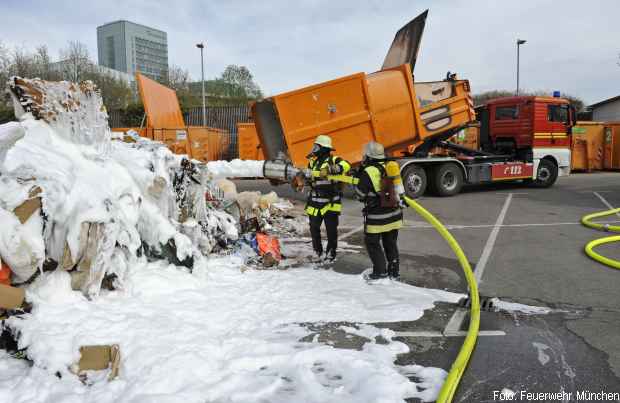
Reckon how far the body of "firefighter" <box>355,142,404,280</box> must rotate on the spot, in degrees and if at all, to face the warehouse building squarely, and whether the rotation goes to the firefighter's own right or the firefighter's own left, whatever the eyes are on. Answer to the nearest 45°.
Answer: approximately 90° to the firefighter's own right

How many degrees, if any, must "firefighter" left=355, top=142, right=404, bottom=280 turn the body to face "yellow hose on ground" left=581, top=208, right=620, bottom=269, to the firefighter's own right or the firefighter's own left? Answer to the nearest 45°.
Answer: approximately 90° to the firefighter's own right

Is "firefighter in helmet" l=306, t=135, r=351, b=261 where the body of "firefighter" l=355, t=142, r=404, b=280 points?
yes

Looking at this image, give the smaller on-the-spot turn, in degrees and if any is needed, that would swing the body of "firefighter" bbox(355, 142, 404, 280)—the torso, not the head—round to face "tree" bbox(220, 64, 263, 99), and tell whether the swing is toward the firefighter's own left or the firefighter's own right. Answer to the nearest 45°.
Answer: approximately 45° to the firefighter's own right

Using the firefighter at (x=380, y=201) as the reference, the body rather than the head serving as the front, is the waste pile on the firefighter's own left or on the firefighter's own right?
on the firefighter's own left

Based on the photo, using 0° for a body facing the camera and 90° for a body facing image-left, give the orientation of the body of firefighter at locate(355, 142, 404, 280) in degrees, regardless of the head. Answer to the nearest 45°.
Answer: approximately 135°

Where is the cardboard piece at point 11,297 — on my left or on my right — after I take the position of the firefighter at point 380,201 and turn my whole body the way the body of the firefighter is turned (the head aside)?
on my left

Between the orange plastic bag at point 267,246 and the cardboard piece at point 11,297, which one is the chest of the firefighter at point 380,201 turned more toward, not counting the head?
the orange plastic bag
